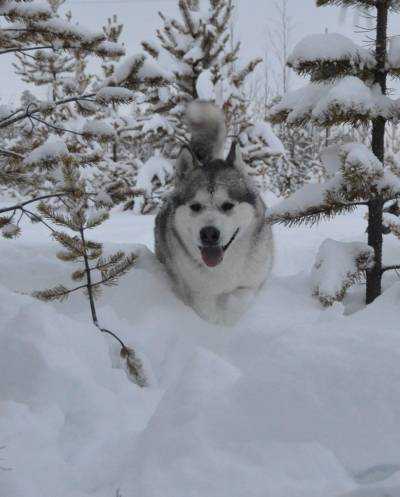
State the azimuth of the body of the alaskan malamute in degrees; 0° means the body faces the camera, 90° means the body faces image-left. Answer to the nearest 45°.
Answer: approximately 0°

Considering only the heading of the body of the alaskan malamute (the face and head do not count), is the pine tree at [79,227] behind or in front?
in front

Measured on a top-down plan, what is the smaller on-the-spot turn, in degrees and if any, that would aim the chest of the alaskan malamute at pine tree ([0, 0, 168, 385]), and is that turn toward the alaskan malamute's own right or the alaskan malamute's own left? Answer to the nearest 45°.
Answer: approximately 45° to the alaskan malamute's own right
